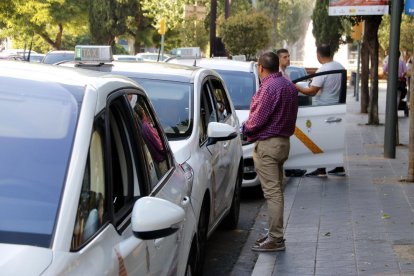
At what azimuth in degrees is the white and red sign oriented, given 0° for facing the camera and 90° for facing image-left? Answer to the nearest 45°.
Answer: approximately 0°

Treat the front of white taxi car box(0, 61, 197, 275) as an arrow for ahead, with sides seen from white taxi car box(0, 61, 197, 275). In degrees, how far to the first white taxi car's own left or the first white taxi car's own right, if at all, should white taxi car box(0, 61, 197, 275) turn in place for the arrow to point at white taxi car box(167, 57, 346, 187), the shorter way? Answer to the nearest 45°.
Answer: approximately 135° to the first white taxi car's own right

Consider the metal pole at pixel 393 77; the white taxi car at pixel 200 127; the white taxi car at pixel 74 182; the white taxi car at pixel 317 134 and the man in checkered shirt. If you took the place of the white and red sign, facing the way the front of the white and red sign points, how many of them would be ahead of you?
5

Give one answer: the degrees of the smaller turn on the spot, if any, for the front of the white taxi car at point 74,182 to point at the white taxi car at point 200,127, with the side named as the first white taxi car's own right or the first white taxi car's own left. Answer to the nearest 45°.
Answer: approximately 135° to the first white taxi car's own right

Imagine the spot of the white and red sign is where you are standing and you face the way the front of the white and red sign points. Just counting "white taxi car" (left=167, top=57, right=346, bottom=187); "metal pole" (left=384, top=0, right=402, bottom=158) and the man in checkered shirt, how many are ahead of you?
3

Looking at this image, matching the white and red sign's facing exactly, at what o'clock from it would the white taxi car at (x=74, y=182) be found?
The white taxi car is roughly at 12 o'clock from the white and red sign.

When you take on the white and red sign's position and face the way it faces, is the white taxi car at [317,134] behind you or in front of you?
in front

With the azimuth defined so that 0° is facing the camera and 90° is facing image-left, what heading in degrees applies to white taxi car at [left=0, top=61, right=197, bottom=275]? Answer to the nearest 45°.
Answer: approximately 45°

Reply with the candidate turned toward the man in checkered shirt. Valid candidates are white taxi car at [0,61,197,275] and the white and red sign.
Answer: the white and red sign

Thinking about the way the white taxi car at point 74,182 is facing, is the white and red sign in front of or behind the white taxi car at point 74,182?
behind

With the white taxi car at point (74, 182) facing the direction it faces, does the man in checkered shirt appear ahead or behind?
behind

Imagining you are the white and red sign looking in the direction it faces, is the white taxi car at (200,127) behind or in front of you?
in front

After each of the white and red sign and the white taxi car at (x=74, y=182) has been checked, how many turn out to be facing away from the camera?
0
